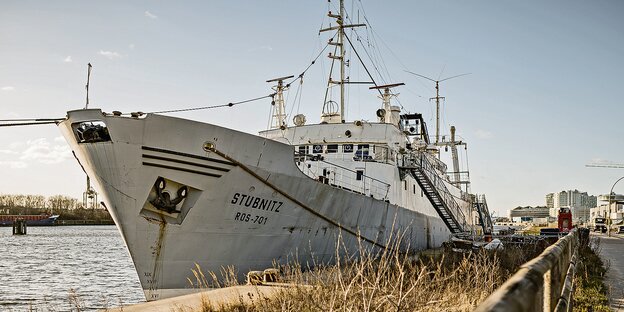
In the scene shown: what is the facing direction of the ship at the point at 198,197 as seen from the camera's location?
facing the viewer and to the left of the viewer
